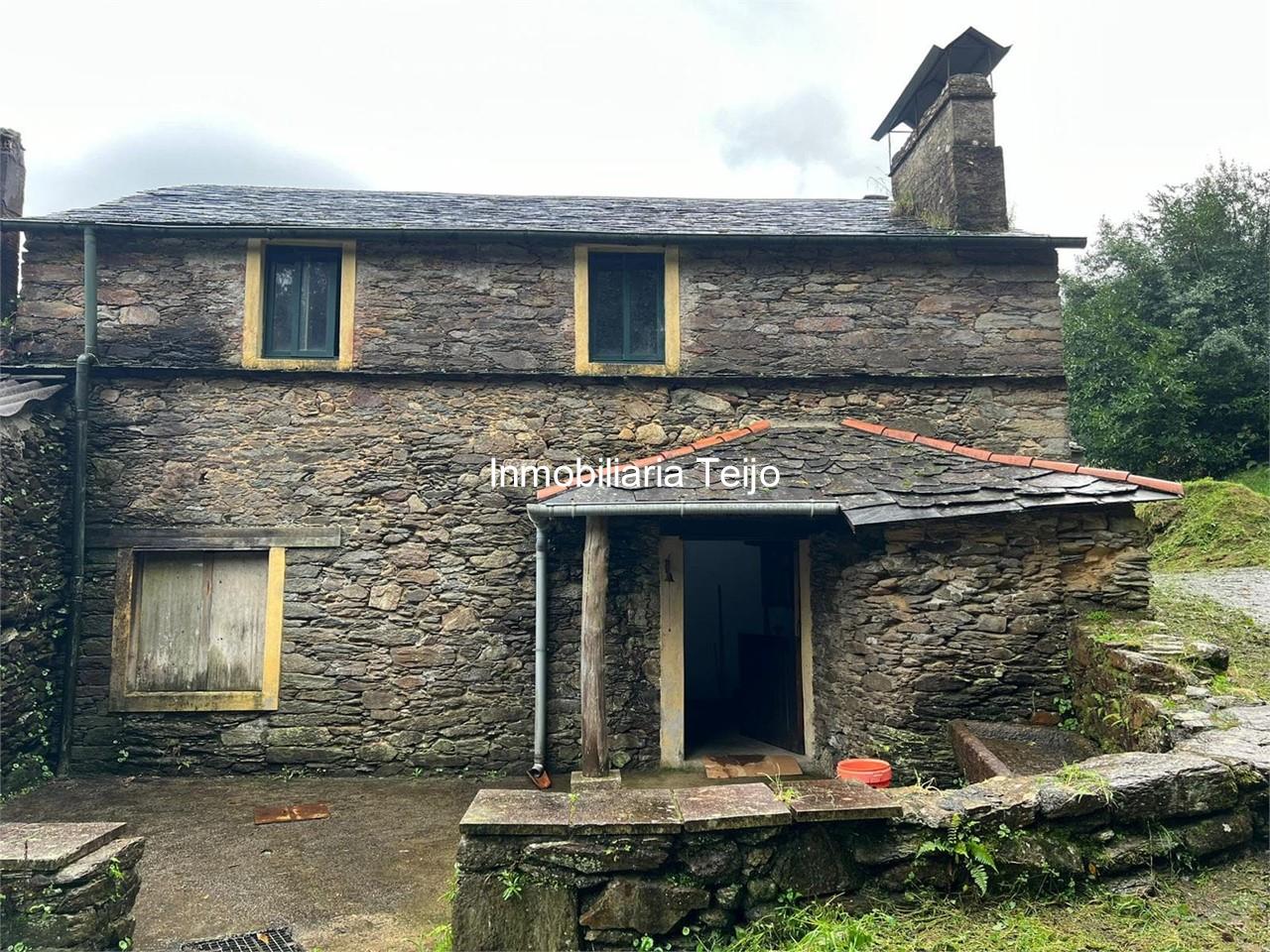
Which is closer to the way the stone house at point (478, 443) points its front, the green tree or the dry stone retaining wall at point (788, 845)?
the dry stone retaining wall

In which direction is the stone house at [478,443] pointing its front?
toward the camera

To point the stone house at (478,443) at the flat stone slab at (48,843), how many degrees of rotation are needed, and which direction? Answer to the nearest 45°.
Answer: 0° — it already faces it

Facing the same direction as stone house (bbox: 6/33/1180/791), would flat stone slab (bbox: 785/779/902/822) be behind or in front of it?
in front

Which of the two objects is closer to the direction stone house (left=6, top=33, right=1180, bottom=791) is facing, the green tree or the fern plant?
the fern plant

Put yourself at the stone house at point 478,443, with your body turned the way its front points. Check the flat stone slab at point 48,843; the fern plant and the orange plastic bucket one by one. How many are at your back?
0

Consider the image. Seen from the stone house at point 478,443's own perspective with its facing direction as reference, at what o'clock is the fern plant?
The fern plant is roughly at 11 o'clock from the stone house.

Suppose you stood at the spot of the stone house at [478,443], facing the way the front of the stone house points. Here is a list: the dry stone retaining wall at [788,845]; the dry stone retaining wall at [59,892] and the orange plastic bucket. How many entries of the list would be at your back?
0

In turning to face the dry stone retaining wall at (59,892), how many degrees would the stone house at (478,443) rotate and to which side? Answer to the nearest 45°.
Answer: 0° — it already faces it

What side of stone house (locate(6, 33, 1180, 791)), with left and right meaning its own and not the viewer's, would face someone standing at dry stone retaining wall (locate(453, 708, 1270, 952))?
front

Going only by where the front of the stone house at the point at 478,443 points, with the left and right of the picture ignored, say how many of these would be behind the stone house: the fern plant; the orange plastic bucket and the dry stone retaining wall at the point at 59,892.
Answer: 0

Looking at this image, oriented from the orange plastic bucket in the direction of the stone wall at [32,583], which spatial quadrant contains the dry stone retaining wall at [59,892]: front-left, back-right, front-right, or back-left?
front-left

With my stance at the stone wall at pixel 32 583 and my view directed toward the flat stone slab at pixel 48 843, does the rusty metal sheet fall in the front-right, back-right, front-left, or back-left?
front-left
